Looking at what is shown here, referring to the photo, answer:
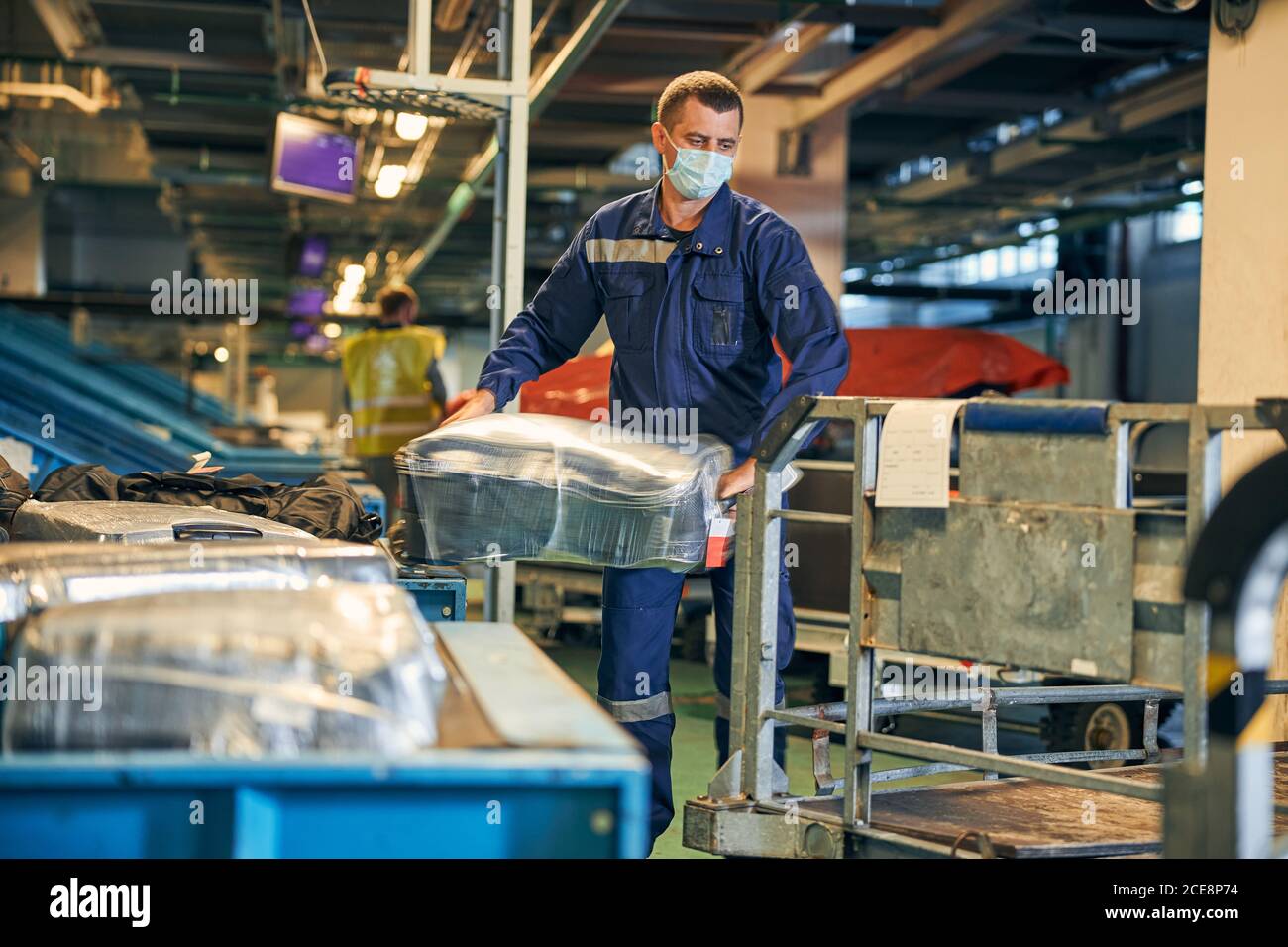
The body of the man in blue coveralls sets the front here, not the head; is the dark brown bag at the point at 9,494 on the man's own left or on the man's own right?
on the man's own right

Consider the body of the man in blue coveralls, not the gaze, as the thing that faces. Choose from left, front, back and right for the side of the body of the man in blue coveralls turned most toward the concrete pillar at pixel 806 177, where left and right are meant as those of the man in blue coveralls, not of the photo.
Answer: back

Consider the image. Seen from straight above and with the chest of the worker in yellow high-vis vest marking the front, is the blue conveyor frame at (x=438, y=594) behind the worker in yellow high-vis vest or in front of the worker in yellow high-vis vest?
behind

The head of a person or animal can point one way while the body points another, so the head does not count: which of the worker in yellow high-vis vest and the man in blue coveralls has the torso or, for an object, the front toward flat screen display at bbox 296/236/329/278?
the worker in yellow high-vis vest

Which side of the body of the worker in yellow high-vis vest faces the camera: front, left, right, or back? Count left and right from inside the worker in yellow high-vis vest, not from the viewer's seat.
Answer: back

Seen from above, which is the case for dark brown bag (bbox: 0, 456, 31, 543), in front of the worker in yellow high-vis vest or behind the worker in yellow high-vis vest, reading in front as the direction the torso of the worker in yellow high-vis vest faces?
behind

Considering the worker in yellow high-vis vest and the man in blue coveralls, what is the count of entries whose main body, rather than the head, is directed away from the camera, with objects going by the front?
1
